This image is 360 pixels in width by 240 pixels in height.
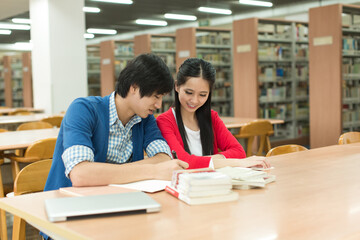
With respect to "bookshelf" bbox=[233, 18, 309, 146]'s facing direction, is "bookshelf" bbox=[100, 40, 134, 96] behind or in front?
behind

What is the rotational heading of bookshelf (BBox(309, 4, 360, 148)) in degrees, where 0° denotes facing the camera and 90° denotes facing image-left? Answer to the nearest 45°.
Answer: approximately 315°

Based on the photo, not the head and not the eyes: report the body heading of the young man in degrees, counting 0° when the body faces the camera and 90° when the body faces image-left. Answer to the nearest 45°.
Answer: approximately 315°
